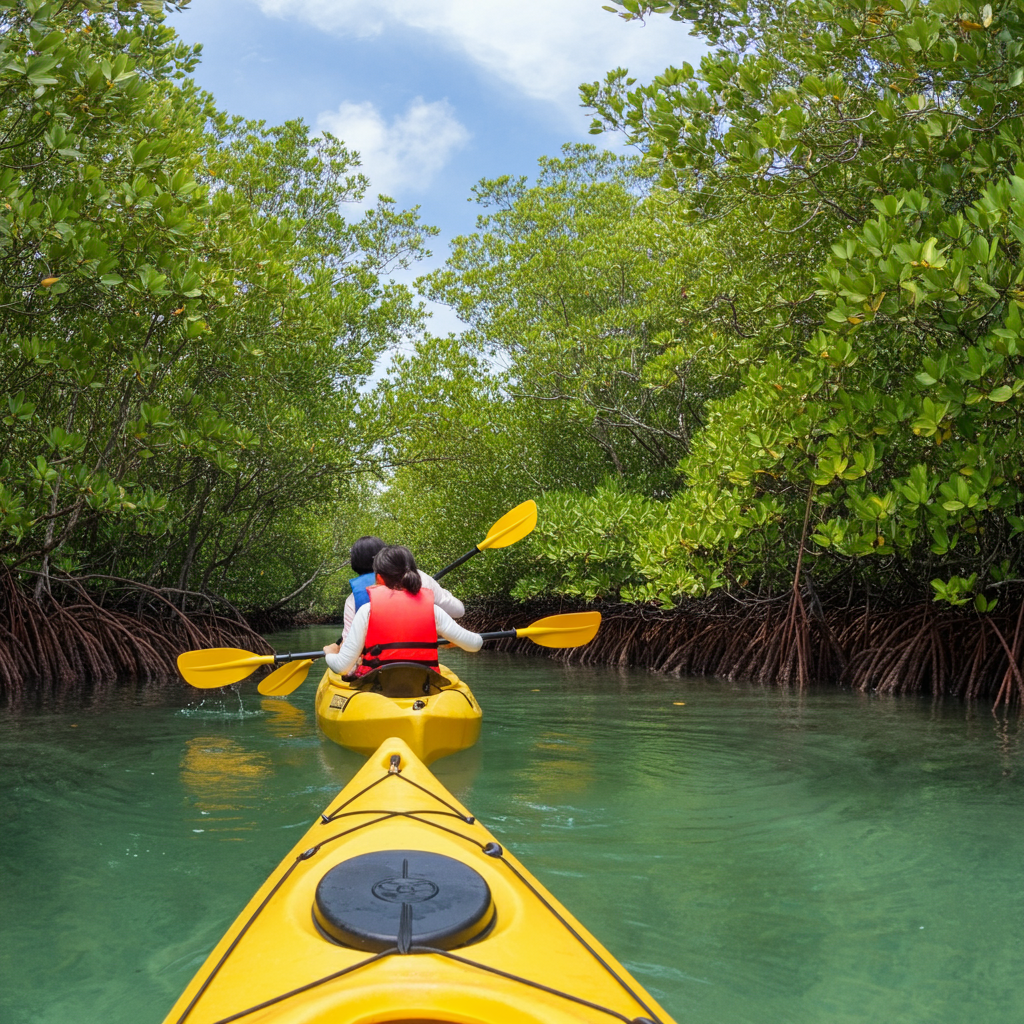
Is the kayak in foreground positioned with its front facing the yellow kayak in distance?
yes

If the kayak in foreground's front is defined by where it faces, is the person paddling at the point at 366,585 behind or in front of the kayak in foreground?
in front

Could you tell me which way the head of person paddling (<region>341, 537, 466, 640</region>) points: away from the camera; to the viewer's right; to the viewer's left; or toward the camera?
away from the camera

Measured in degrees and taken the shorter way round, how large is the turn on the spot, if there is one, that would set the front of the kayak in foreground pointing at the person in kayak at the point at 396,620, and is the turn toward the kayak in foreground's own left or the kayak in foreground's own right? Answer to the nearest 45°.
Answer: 0° — it already faces them

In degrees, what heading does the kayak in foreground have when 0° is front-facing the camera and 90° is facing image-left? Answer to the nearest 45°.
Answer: approximately 180°
